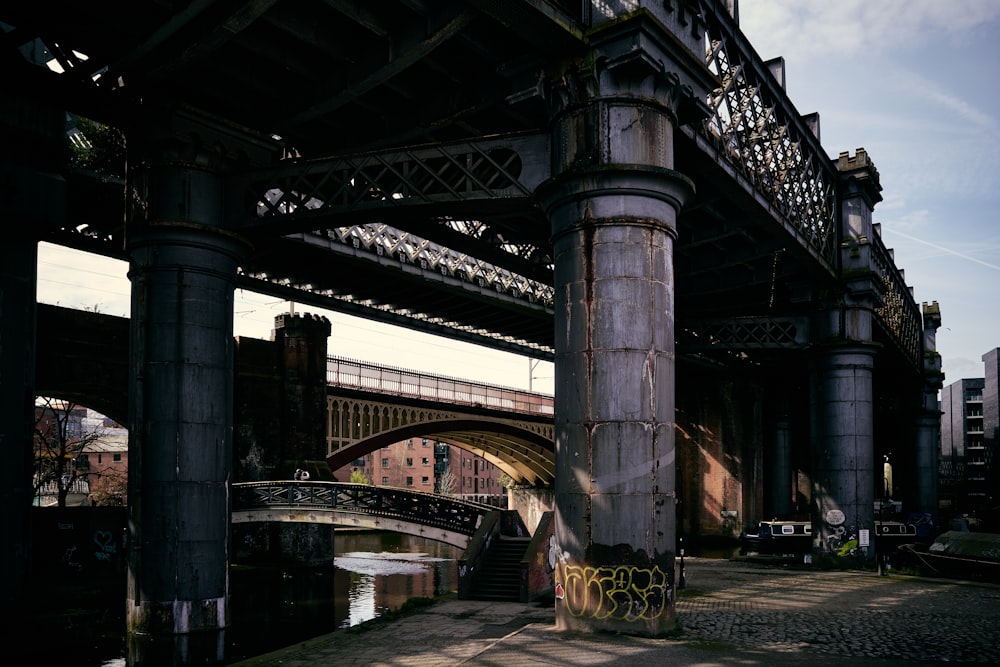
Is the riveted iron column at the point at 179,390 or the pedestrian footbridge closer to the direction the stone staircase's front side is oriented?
the riveted iron column

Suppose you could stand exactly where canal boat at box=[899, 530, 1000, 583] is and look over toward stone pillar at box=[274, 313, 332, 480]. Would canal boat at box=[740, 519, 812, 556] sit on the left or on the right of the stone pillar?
right

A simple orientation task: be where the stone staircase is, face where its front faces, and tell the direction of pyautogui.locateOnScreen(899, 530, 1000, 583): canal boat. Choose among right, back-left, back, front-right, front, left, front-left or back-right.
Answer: left

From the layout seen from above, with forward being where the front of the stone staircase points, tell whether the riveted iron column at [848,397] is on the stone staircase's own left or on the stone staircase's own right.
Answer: on the stone staircase's own left

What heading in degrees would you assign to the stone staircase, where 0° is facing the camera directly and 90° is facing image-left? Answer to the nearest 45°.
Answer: approximately 0°
